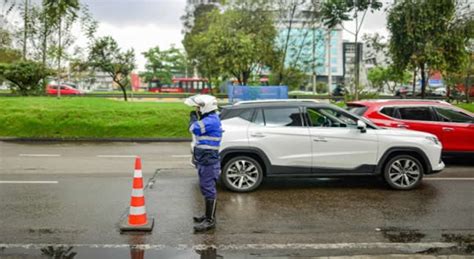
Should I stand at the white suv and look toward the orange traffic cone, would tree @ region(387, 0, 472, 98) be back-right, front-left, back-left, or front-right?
back-right

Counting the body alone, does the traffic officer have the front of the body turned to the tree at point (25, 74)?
no

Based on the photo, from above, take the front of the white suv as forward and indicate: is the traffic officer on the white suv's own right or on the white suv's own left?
on the white suv's own right

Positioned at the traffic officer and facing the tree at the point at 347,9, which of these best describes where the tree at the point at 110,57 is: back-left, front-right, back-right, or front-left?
front-left

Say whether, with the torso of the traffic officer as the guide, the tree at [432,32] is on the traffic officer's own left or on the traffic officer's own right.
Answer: on the traffic officer's own right

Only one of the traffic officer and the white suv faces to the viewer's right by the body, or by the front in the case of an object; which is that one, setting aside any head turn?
the white suv

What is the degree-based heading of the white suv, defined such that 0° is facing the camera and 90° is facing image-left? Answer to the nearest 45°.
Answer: approximately 270°

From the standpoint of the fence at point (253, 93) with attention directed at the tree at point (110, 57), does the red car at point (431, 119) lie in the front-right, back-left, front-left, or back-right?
back-left

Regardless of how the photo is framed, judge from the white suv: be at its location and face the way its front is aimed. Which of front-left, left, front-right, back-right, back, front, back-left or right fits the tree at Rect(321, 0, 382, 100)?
left
